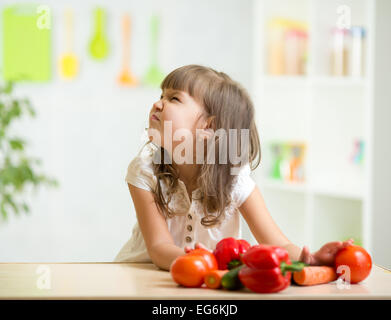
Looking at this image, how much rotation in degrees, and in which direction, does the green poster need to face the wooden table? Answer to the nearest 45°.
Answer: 0° — it already faces it

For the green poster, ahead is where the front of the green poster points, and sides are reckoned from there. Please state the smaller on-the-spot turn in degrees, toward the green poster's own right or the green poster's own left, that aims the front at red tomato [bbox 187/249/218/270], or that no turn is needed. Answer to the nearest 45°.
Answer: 0° — it already faces it

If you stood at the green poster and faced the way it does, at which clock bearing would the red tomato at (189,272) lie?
The red tomato is roughly at 12 o'clock from the green poster.

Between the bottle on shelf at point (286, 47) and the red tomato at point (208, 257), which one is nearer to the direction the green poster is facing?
the red tomato

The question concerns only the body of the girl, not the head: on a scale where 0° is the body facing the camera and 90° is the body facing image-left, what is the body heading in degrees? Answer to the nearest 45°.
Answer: approximately 0°

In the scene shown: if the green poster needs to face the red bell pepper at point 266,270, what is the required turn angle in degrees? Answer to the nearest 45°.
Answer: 0° — it already faces it

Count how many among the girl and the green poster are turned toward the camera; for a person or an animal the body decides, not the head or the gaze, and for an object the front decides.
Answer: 2
